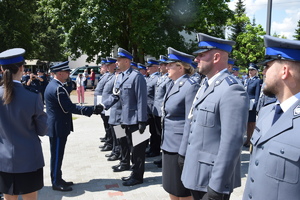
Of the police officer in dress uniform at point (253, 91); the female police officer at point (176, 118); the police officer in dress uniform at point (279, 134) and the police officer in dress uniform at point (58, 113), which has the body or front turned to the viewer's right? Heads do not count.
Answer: the police officer in dress uniform at point (58, 113)

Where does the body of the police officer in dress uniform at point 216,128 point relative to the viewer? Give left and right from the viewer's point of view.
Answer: facing the viewer and to the left of the viewer

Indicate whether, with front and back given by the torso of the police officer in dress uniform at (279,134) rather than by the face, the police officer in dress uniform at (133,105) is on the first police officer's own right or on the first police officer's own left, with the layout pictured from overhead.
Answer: on the first police officer's own right

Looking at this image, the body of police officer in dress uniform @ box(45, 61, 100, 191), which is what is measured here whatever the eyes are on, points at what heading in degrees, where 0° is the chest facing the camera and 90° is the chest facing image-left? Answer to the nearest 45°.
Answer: approximately 270°

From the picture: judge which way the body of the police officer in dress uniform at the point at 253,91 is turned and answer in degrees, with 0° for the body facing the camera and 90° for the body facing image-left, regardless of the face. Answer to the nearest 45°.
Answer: approximately 45°

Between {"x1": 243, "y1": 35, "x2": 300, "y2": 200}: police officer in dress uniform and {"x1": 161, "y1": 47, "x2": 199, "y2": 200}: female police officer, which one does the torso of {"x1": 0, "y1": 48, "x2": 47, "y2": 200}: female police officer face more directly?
the female police officer

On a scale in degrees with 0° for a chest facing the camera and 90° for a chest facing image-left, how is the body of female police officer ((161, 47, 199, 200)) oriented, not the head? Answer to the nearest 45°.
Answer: approximately 45°

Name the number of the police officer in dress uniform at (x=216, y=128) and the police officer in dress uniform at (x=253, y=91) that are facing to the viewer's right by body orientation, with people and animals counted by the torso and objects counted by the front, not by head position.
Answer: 0

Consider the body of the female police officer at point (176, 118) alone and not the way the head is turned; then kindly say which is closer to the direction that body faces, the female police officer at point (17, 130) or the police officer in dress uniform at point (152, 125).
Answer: the female police officer

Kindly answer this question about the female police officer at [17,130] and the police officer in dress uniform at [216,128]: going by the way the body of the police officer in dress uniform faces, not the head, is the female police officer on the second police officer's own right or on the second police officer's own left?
on the second police officer's own right

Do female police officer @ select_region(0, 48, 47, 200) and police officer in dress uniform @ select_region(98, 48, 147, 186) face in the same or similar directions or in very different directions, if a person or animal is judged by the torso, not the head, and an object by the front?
very different directions

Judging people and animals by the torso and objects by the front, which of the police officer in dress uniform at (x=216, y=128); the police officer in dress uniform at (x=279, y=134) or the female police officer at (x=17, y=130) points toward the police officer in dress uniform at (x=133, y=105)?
the female police officer

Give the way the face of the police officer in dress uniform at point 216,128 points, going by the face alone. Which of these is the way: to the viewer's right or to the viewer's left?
to the viewer's left
